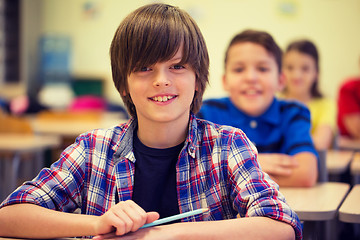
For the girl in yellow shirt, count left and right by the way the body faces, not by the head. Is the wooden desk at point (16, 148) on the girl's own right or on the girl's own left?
on the girl's own right

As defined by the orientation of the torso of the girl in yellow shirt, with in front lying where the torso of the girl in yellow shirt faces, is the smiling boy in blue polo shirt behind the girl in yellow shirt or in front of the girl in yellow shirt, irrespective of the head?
in front

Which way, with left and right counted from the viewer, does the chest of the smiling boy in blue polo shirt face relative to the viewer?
facing the viewer

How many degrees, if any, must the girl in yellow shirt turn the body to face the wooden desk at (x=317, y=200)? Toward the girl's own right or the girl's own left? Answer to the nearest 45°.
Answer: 0° — they already face it

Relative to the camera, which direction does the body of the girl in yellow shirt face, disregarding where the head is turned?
toward the camera

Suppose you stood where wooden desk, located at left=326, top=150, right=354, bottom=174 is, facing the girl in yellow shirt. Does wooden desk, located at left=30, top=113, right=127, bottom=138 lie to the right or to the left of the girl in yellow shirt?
left

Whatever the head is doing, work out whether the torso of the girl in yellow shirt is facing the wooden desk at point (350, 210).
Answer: yes

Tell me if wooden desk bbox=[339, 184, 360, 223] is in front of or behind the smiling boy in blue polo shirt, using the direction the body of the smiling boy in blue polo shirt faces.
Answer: in front
